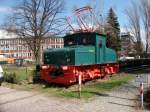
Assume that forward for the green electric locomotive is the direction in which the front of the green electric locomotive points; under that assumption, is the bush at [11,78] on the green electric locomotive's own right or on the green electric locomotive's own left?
on the green electric locomotive's own right

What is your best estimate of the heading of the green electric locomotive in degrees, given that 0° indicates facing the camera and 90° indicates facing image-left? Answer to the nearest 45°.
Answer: approximately 45°
